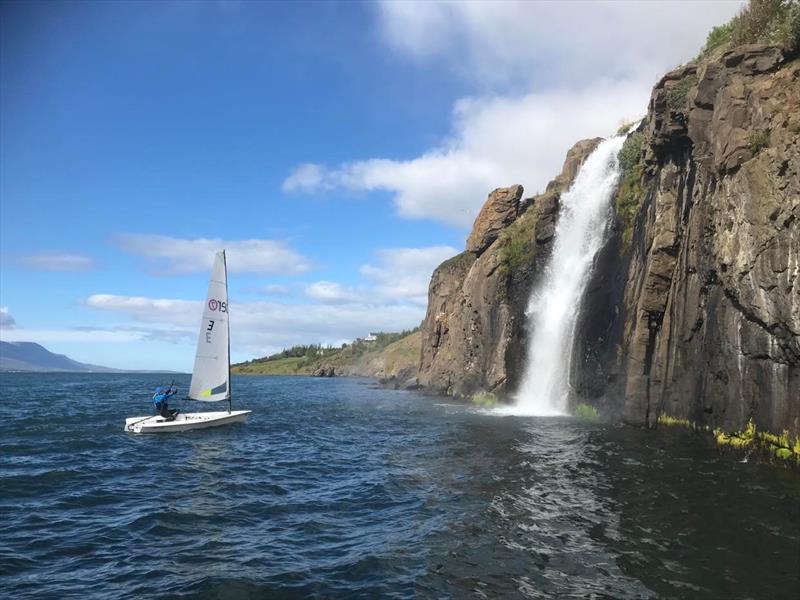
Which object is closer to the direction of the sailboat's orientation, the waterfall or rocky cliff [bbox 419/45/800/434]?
the waterfall

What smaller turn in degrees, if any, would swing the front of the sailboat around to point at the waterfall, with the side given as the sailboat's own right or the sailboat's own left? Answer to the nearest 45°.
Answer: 0° — it already faces it

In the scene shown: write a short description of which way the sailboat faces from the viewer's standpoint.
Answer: facing to the right of the viewer

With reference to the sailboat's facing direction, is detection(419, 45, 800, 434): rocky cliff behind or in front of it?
in front
